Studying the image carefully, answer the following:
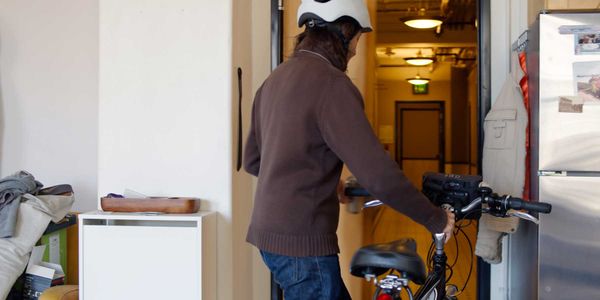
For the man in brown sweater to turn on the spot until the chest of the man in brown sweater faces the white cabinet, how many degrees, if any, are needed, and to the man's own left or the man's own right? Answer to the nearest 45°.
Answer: approximately 90° to the man's own left

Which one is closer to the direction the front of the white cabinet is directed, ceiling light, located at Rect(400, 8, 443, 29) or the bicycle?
the bicycle

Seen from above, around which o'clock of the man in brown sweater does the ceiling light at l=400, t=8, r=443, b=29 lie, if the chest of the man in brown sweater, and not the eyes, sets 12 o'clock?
The ceiling light is roughly at 11 o'clock from the man in brown sweater.

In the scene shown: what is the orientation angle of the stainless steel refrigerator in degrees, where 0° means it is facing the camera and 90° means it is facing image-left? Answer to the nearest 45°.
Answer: approximately 0°

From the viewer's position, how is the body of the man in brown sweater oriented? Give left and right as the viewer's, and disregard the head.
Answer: facing away from the viewer and to the right of the viewer

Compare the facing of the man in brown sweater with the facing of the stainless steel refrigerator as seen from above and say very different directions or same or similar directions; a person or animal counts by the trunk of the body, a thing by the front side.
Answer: very different directions
